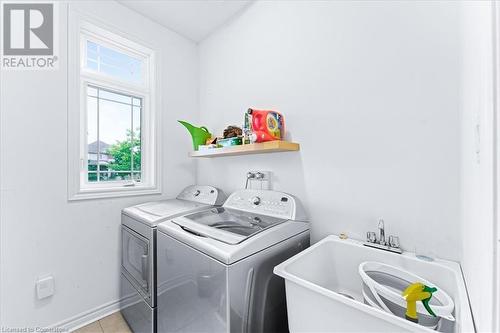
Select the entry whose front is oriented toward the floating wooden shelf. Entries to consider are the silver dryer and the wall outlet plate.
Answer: the wall outlet plate

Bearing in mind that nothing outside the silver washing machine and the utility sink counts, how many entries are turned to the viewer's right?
0

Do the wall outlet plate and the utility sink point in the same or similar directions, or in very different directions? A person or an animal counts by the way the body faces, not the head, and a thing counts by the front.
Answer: very different directions

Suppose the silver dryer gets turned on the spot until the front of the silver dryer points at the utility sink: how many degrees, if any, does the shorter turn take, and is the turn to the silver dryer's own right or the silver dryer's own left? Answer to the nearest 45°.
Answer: approximately 90° to the silver dryer's own left

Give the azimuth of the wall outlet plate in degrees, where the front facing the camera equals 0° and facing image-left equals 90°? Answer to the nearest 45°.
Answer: approximately 315°
